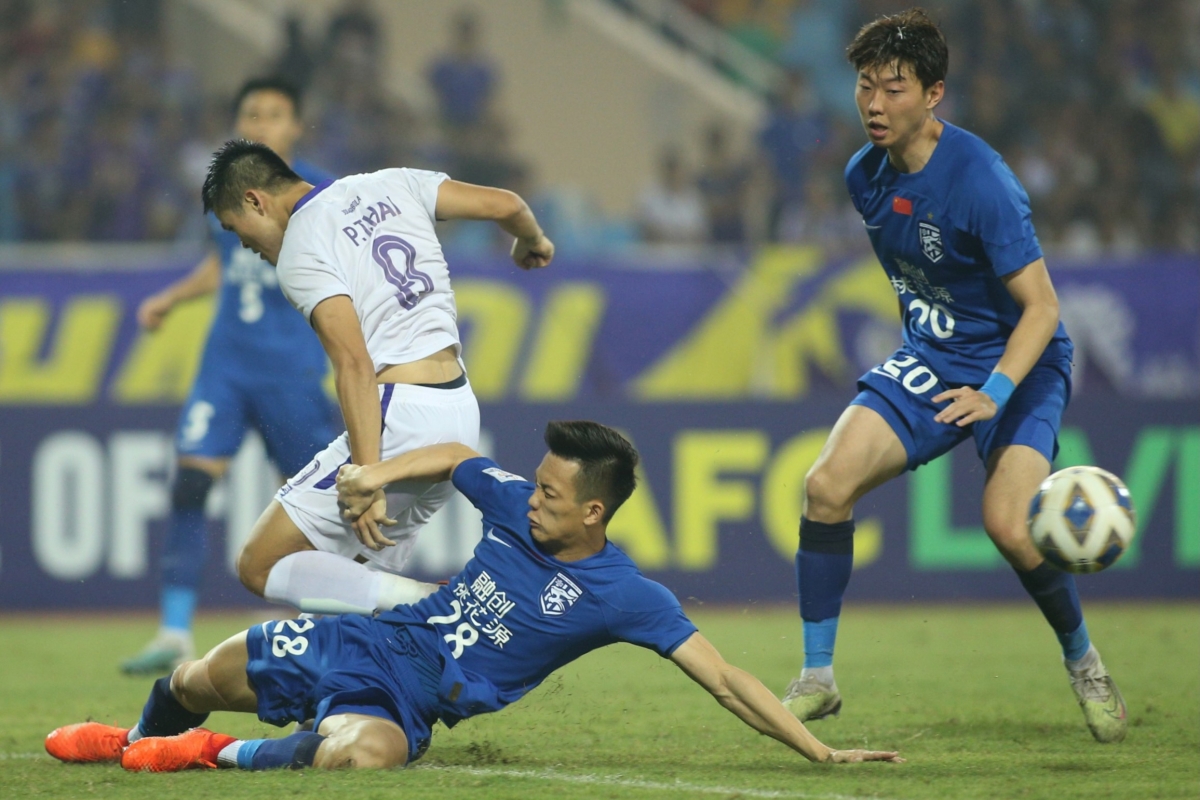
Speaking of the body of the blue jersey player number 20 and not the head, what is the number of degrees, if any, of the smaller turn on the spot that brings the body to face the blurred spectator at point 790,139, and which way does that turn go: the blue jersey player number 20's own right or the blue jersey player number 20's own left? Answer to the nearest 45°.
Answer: approximately 135° to the blue jersey player number 20's own right

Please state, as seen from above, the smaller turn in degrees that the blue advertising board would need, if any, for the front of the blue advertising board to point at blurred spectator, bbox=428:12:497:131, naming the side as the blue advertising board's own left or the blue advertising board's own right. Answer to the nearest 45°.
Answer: approximately 180°

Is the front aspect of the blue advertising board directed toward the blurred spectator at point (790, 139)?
no

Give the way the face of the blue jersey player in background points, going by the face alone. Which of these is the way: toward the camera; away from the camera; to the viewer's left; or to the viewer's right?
toward the camera

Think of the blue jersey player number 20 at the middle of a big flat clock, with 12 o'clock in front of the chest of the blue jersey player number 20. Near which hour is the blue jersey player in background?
The blue jersey player in background is roughly at 2 o'clock from the blue jersey player number 20.

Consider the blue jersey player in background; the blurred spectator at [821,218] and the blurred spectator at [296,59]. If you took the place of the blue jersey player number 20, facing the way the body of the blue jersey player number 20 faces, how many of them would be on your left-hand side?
0

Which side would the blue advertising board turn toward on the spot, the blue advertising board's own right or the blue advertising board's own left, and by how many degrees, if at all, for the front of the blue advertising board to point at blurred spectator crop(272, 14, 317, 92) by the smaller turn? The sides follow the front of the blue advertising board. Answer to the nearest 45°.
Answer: approximately 135° to the blue advertising board's own right

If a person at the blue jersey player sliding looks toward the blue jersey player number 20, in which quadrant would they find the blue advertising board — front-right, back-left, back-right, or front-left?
front-left

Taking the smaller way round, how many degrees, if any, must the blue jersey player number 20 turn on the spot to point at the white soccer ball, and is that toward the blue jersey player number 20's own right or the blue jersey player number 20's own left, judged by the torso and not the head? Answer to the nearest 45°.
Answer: approximately 90° to the blue jersey player number 20's own left

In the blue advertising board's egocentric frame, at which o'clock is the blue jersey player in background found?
The blue jersey player in background is roughly at 1 o'clock from the blue advertising board.

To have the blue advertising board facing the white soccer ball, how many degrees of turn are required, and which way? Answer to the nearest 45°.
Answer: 0° — it already faces it

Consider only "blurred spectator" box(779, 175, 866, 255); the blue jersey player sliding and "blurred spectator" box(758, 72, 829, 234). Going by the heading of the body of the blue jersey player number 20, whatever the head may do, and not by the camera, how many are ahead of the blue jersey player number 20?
1

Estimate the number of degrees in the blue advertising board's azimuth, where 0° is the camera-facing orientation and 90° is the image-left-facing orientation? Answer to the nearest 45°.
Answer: approximately 0°

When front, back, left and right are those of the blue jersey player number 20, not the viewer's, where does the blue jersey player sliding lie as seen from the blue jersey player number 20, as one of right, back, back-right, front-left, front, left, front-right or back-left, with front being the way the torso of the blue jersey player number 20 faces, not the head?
front

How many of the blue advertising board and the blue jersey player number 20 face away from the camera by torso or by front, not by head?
0
